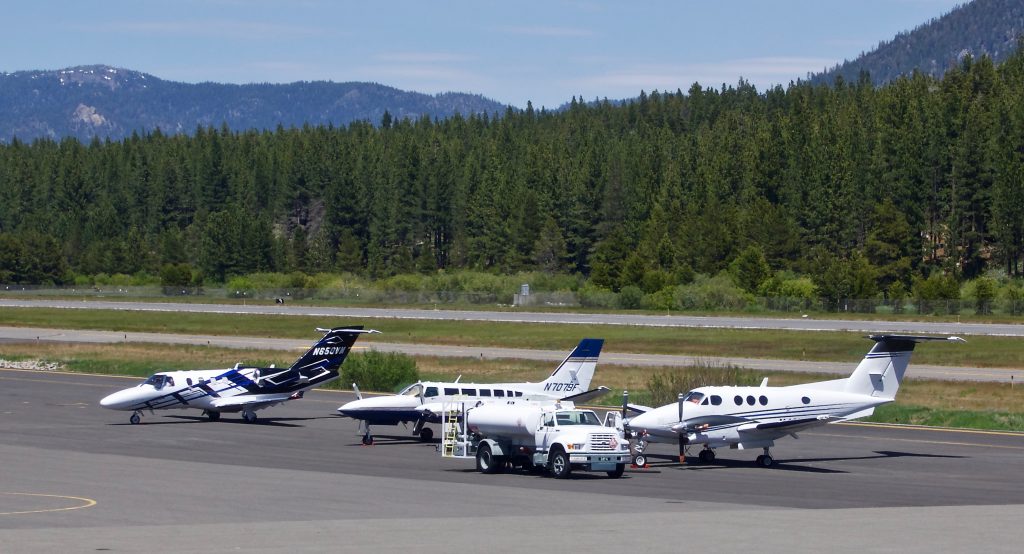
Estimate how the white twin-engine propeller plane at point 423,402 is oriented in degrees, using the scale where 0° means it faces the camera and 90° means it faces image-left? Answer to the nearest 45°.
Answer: approximately 90°

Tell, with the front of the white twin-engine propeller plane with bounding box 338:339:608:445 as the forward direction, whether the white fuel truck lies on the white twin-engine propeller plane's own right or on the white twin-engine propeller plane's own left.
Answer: on the white twin-engine propeller plane's own left

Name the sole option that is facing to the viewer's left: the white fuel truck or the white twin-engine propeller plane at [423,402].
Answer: the white twin-engine propeller plane

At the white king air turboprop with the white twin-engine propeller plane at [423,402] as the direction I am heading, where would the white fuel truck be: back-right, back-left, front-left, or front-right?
front-left

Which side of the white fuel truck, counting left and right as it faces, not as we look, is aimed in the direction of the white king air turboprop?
left

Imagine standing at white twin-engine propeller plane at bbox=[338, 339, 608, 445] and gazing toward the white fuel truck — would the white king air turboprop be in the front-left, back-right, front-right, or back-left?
front-left

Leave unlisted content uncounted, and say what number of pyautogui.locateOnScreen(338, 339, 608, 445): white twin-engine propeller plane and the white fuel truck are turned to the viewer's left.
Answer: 1

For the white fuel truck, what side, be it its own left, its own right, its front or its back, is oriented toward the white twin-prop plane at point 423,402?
back

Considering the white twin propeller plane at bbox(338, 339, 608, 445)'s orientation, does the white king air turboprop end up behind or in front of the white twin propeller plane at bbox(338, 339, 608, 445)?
behind

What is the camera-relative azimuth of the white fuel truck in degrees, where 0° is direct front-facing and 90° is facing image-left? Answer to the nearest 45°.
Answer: approximately 315°
